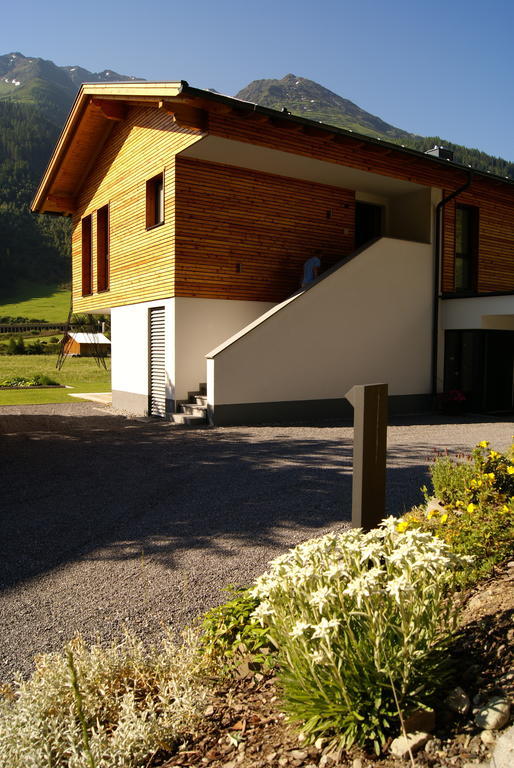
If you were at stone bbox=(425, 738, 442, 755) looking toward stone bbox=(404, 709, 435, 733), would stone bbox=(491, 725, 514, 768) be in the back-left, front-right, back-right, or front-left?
back-right

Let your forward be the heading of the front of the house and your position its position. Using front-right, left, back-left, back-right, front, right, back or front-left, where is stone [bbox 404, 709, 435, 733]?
front-right

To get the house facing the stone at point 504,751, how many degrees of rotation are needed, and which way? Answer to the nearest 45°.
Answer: approximately 45° to its right

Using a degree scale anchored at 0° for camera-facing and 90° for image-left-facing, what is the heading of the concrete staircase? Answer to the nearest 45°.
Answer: approximately 45°

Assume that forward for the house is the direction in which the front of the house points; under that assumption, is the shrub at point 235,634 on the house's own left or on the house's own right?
on the house's own right

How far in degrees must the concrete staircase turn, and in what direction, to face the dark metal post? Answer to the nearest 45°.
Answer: approximately 45° to its left

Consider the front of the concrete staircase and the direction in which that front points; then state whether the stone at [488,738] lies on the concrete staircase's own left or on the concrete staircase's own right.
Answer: on the concrete staircase's own left

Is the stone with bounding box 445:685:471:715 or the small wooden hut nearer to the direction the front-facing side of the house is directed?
the stone

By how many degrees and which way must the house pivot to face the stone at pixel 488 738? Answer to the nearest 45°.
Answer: approximately 45° to its right

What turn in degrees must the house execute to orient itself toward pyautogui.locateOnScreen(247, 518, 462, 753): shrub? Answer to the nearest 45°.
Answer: approximately 45° to its right

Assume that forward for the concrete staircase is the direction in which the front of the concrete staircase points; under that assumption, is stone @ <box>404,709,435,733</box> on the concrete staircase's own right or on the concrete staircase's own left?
on the concrete staircase's own left

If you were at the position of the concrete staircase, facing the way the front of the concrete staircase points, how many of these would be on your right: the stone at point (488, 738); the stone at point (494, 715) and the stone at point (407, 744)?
0
